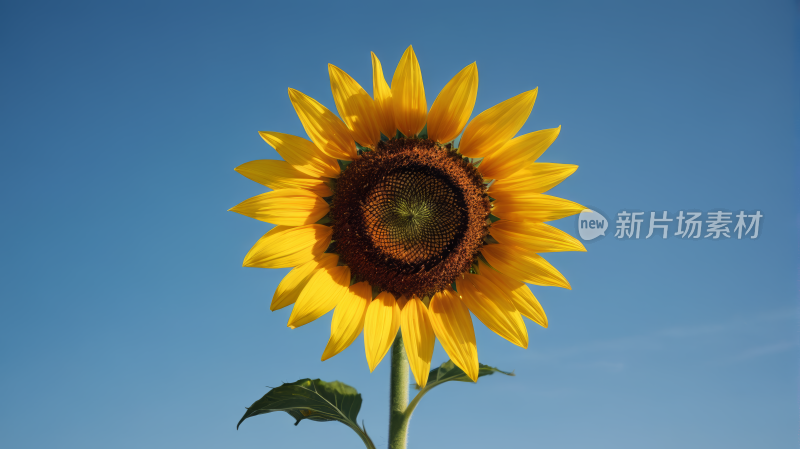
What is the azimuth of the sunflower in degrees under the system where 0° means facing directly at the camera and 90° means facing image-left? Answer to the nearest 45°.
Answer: approximately 0°
